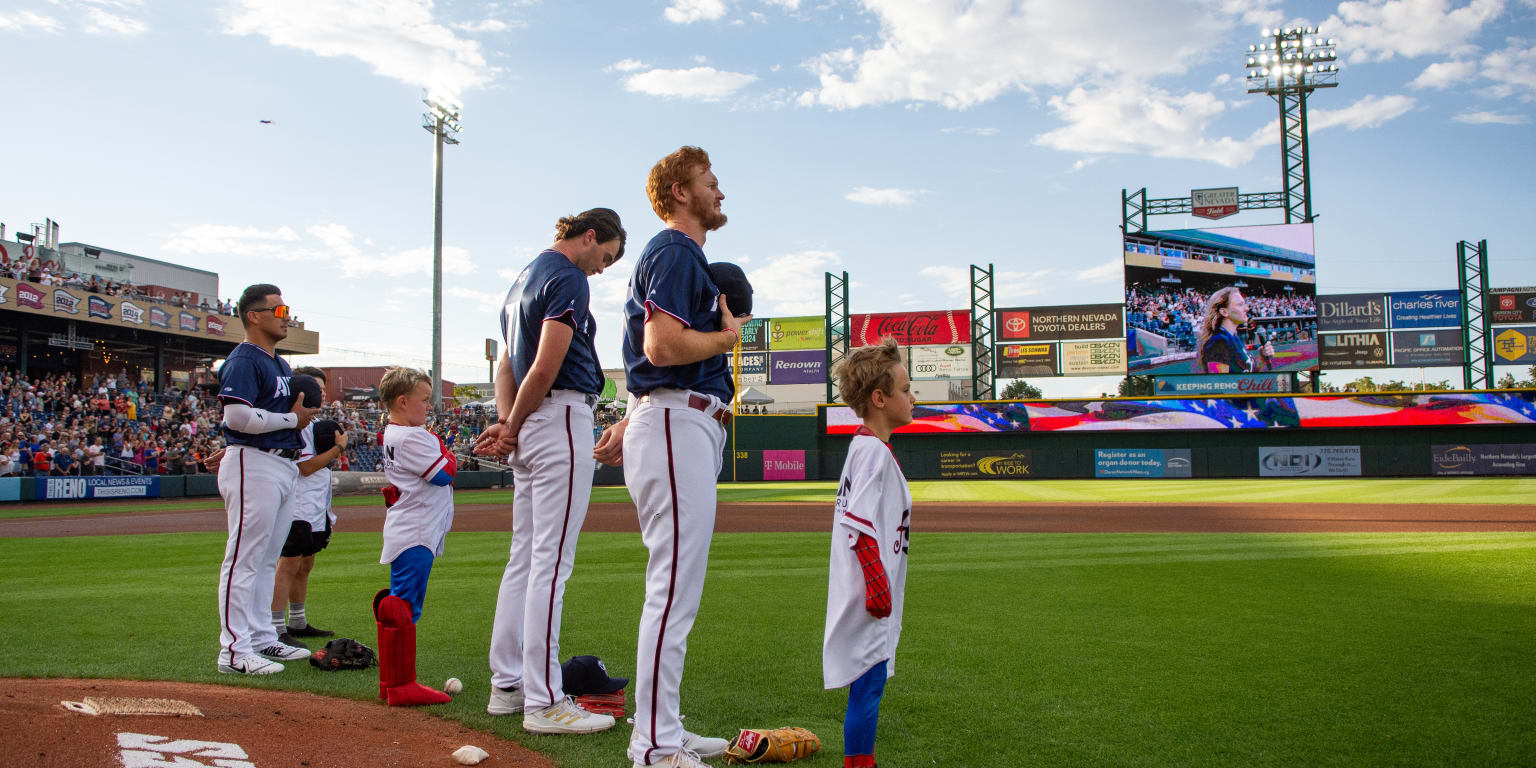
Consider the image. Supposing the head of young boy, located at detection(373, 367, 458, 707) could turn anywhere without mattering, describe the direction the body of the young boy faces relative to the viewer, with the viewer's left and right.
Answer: facing to the right of the viewer

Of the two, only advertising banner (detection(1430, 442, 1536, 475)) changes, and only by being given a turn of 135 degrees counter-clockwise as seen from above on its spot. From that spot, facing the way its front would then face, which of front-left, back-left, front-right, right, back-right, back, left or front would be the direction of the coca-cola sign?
back-left

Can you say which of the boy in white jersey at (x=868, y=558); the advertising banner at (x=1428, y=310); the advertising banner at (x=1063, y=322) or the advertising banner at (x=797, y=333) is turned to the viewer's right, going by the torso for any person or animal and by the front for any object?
the boy in white jersey

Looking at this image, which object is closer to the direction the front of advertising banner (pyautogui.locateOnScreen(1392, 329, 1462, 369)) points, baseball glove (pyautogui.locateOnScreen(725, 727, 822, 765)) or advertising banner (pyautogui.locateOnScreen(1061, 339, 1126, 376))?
the baseball glove

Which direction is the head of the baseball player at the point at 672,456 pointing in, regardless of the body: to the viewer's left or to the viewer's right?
to the viewer's right

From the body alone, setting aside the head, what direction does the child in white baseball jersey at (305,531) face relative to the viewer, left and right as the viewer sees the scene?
facing to the right of the viewer

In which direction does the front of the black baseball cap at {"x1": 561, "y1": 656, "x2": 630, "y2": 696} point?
to the viewer's right

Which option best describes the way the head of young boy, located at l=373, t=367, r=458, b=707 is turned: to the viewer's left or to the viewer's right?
to the viewer's right

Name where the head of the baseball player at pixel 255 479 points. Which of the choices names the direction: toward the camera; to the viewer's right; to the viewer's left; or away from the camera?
to the viewer's right

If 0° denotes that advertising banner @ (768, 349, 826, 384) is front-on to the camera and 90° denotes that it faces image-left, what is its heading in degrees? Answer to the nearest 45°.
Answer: approximately 0°

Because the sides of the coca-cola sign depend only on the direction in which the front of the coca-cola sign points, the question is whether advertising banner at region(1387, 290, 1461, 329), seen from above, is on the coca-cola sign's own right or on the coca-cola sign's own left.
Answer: on the coca-cola sign's own left
